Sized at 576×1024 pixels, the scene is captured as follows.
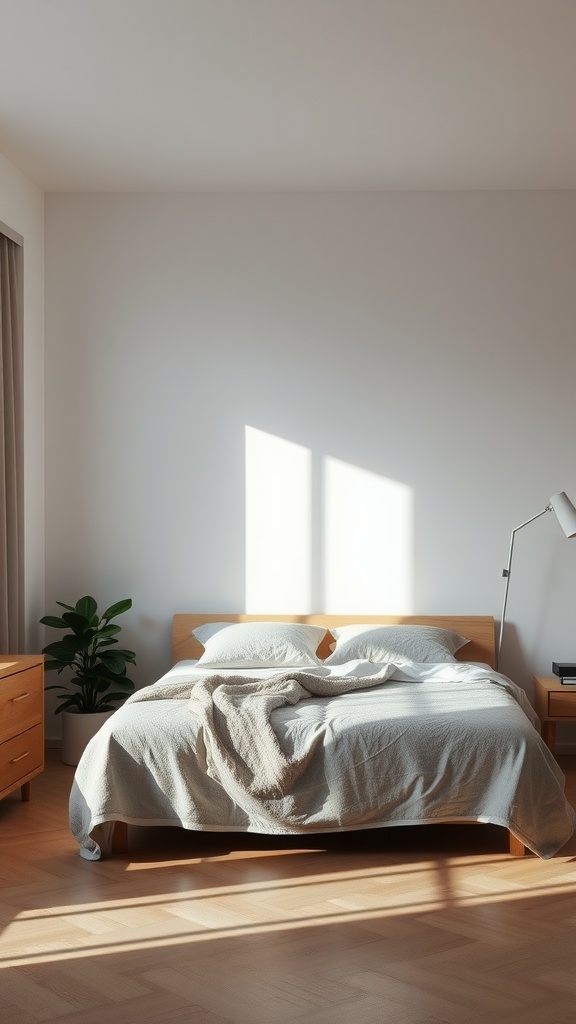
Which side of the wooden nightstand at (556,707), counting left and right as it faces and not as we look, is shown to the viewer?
front

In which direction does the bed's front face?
toward the camera

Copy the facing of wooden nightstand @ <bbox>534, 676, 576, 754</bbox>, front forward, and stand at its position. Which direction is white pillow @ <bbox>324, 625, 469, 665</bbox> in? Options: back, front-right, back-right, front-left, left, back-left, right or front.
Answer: right

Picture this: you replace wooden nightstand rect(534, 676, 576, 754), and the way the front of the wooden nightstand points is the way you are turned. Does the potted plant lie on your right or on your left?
on your right

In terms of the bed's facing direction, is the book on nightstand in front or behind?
behind

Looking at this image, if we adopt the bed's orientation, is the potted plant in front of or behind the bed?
behind

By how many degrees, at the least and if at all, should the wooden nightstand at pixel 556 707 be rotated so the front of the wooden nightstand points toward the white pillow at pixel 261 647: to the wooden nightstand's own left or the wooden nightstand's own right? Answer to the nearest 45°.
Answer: approximately 90° to the wooden nightstand's own right

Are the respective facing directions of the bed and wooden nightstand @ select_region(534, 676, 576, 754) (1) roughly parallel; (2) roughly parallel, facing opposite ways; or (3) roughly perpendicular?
roughly parallel

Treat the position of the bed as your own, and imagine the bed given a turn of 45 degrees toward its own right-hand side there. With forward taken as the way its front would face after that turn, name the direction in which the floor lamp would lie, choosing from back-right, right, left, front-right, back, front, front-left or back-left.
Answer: back

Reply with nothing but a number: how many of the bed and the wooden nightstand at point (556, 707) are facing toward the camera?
2
